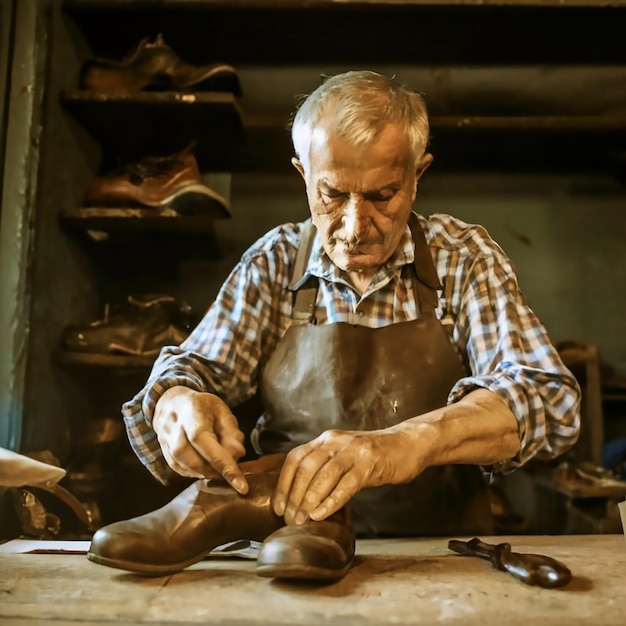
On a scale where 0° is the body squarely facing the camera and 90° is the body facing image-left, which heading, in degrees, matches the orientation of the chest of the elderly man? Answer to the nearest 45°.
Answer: approximately 0°

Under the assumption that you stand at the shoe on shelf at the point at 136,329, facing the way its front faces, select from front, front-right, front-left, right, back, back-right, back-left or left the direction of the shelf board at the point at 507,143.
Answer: back

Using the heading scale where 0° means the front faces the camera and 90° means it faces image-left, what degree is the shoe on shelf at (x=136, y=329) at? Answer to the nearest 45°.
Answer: approximately 90°

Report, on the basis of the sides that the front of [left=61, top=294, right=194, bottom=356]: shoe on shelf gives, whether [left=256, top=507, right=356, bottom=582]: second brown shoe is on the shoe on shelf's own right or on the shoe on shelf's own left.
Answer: on the shoe on shelf's own left
